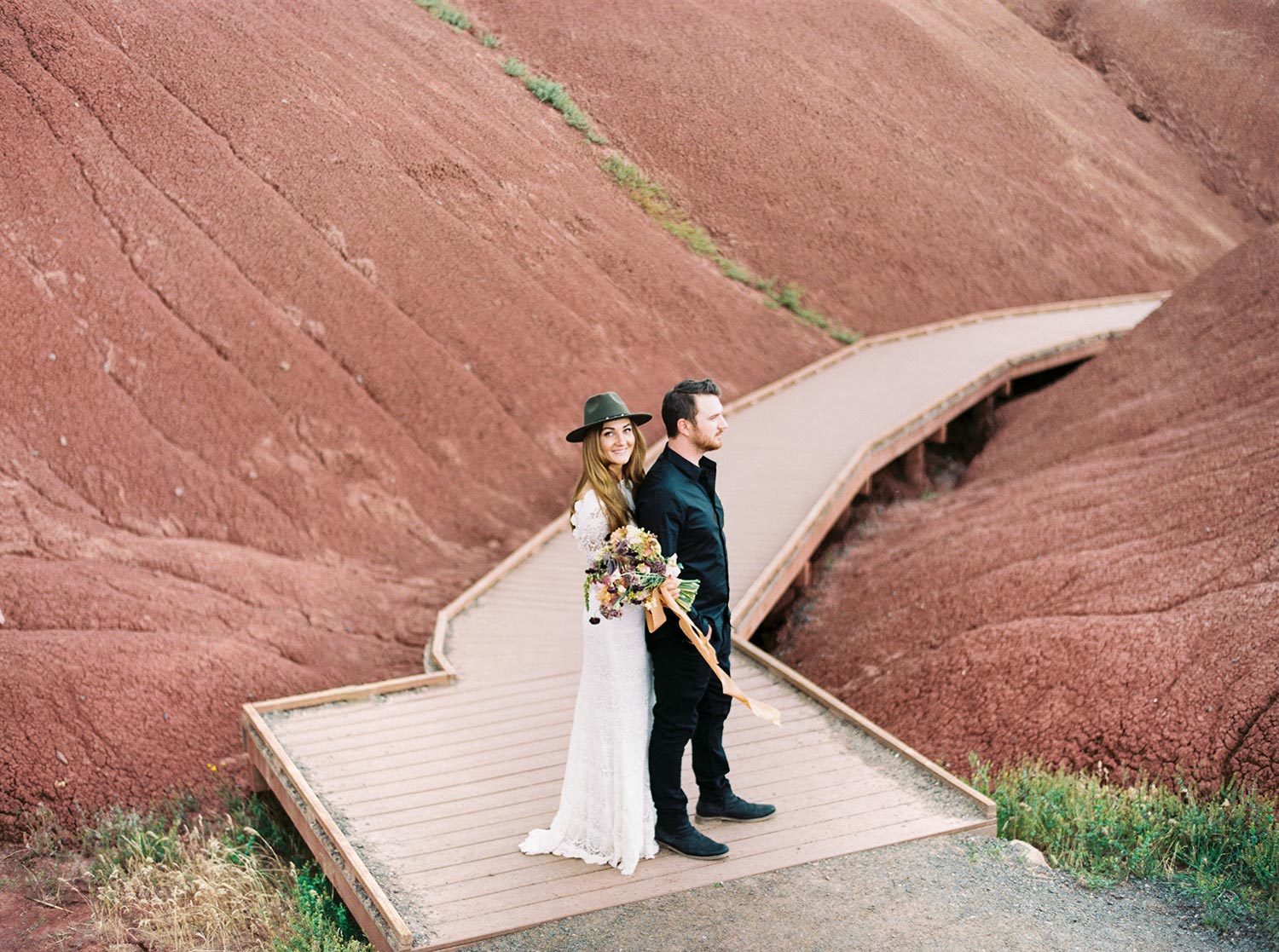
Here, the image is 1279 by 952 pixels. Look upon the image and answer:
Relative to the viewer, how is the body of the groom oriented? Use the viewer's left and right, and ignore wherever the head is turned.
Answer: facing to the right of the viewer

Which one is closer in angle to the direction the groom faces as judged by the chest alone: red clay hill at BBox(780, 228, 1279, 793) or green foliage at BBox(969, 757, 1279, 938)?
the green foliage

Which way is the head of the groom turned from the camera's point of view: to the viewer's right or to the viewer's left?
to the viewer's right

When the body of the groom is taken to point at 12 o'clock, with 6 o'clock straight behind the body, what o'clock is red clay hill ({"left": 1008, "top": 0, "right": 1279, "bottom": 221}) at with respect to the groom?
The red clay hill is roughly at 9 o'clock from the groom.

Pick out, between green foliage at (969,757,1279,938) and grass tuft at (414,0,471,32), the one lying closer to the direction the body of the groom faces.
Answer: the green foliage

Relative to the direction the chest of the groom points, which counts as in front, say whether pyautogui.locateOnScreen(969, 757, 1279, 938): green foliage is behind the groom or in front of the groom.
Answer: in front

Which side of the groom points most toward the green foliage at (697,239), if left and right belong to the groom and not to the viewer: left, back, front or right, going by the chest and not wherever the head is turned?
left

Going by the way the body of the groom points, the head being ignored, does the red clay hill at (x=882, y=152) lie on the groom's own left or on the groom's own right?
on the groom's own left
